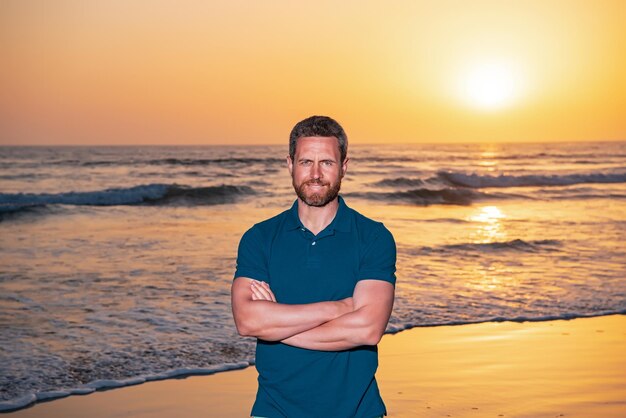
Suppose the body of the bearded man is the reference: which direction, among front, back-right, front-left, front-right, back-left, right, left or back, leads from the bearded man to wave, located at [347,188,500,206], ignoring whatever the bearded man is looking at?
back

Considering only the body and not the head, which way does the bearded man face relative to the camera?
toward the camera

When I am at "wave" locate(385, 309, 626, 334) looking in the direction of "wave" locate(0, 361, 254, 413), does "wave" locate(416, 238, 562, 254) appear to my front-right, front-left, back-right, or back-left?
back-right

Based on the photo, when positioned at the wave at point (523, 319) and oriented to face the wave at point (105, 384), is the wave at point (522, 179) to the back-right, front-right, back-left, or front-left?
back-right

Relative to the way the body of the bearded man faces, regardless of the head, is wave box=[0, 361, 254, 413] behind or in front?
behind

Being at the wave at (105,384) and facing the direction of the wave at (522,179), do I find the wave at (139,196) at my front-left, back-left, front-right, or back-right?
front-left

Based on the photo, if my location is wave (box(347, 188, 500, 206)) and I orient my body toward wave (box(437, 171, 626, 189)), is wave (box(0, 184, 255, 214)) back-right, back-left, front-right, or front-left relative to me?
back-left

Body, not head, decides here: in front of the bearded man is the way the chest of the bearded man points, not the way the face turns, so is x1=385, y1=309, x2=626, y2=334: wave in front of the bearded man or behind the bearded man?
behind

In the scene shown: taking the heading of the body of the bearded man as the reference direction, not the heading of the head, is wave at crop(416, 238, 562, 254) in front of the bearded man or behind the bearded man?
behind

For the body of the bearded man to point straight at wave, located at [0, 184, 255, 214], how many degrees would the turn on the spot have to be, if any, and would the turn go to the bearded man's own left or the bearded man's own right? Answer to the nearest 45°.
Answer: approximately 180°

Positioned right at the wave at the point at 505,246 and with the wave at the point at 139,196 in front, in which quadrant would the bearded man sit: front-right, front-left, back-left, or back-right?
back-left

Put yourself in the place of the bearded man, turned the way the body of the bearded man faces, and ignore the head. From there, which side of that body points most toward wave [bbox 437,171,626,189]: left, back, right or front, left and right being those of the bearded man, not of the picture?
back
